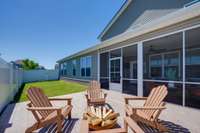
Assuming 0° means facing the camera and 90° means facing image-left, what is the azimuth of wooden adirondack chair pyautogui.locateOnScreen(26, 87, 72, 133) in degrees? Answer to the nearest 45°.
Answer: approximately 315°

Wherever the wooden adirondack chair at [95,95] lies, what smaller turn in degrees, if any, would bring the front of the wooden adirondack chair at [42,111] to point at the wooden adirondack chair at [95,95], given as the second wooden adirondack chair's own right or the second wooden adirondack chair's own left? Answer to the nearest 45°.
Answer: approximately 90° to the second wooden adirondack chair's own left

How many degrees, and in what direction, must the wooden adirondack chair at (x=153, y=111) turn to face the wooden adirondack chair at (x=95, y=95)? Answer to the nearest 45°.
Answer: approximately 90° to its right

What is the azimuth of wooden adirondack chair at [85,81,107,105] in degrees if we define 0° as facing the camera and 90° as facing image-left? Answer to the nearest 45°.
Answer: approximately 0°

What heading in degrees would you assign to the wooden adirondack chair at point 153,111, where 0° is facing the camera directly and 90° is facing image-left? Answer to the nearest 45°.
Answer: approximately 45°
